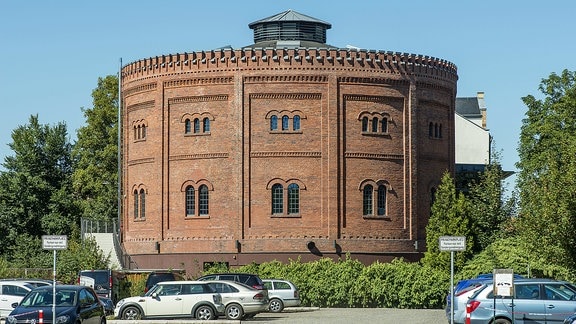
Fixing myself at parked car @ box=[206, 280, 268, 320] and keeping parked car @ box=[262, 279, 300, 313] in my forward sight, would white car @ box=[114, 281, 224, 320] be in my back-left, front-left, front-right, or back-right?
back-left

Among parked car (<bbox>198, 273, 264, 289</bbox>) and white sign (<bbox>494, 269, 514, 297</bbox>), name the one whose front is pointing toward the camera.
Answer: the white sign

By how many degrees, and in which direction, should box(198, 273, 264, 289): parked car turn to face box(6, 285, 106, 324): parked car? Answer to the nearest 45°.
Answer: approximately 45° to its left

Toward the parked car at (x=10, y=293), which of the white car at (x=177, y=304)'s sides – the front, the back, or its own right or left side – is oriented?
front

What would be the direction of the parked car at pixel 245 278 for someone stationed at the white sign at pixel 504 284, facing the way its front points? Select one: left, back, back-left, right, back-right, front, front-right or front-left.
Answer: back-right

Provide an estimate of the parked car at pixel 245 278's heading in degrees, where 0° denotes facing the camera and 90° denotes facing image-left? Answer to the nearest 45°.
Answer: approximately 90°

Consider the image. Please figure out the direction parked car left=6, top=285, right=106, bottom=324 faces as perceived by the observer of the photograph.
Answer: facing the viewer and to the left of the viewer

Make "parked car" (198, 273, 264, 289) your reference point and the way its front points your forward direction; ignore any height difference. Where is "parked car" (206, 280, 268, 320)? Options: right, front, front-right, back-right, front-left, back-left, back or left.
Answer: left

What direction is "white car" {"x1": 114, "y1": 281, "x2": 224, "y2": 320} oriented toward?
to the viewer's left

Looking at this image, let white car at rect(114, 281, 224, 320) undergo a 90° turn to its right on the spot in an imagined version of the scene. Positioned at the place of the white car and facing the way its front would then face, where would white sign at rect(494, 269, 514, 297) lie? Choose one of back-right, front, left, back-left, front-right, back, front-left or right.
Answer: back-right

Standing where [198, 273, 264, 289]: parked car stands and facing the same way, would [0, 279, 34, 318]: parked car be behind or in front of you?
in front

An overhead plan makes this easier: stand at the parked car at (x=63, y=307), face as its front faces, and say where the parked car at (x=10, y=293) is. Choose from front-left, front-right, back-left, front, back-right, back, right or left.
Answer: back-right

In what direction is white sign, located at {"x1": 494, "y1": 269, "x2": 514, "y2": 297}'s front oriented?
toward the camera

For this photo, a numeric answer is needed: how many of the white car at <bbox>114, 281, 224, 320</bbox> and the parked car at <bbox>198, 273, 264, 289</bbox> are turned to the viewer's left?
2
